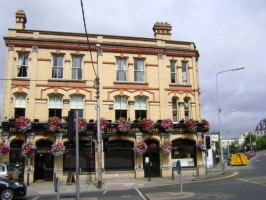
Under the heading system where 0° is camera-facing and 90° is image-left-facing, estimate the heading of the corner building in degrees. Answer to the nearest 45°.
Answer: approximately 0°

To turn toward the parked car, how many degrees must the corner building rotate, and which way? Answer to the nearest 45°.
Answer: approximately 45° to its right
